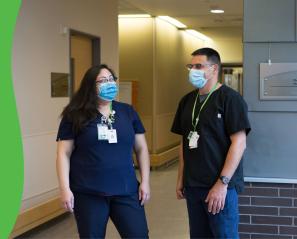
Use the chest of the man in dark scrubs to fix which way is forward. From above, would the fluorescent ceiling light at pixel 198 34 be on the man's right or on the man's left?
on the man's right

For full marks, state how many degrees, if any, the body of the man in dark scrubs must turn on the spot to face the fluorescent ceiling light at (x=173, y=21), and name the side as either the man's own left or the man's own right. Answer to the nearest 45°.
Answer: approximately 135° to the man's own right

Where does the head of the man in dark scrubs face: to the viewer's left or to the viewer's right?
to the viewer's left

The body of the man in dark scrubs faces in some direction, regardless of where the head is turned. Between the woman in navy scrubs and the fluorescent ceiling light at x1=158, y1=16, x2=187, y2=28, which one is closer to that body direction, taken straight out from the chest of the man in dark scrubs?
the woman in navy scrubs

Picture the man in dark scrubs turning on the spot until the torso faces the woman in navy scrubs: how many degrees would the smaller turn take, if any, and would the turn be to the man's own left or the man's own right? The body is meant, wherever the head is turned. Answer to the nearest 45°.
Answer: approximately 45° to the man's own right

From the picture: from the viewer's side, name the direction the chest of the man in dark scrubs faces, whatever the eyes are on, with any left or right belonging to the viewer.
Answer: facing the viewer and to the left of the viewer
